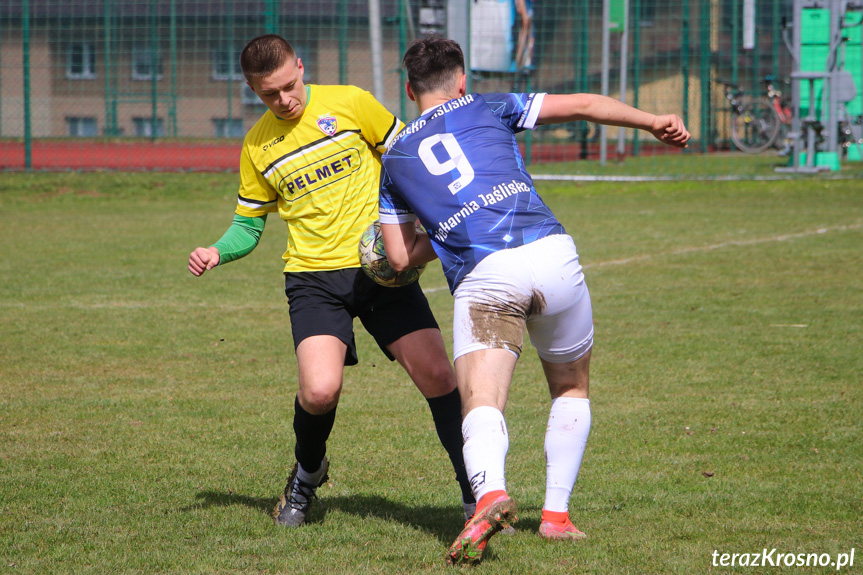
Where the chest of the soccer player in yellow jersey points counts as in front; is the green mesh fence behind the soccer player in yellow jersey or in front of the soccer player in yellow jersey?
behind

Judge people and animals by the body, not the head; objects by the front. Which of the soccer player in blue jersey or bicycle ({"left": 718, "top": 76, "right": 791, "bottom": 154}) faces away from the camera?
the soccer player in blue jersey

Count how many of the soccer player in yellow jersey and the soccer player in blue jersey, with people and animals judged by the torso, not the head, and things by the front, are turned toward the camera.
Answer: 1

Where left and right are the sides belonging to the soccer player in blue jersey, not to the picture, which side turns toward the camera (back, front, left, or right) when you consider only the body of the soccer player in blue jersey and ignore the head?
back

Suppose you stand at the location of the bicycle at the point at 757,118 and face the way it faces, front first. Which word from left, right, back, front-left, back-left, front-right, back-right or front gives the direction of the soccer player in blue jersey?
front-left

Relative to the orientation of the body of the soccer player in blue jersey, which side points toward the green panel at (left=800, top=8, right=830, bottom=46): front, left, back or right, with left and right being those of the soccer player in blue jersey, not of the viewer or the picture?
front

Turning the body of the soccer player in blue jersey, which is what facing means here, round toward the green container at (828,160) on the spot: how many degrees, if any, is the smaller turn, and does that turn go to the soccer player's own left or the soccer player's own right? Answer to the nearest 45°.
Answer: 0° — they already face it

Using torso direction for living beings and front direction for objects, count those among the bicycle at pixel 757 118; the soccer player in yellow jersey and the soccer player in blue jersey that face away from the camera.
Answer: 1

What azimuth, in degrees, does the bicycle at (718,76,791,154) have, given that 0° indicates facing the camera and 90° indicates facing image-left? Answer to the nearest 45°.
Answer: approximately 45°

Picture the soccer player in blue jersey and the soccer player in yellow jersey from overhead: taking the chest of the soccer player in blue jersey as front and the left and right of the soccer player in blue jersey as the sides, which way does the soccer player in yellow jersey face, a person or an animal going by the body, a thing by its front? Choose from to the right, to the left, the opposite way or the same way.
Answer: the opposite way
